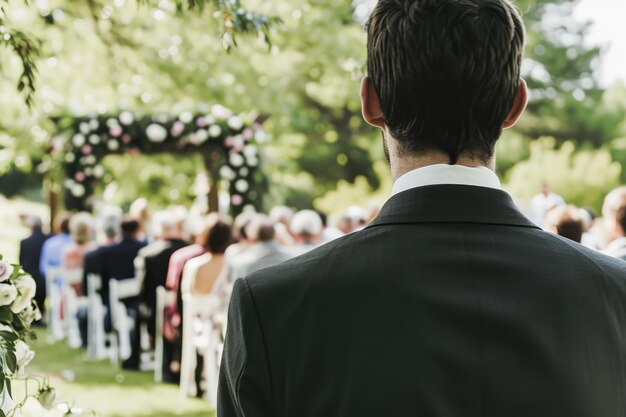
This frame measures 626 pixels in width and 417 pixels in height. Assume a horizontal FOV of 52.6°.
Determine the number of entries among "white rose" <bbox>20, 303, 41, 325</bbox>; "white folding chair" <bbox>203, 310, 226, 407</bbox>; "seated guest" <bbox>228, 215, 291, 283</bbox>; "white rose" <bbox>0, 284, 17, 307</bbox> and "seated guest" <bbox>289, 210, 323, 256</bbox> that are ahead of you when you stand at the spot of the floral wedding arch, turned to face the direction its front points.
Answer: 5

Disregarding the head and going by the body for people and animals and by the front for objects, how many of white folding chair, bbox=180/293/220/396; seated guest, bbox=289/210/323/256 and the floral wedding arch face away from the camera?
2

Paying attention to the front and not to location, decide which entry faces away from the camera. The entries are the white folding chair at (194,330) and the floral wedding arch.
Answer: the white folding chair

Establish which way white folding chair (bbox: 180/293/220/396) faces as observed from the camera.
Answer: facing away from the viewer

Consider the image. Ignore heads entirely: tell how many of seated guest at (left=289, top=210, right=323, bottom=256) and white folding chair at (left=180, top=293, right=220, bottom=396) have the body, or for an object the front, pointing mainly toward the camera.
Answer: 0

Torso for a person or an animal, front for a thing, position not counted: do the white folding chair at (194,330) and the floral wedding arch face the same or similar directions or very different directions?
very different directions

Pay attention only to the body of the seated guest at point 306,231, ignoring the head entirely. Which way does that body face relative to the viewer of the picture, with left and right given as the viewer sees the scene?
facing away from the viewer

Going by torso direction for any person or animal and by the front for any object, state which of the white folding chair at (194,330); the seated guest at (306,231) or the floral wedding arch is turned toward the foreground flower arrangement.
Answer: the floral wedding arch

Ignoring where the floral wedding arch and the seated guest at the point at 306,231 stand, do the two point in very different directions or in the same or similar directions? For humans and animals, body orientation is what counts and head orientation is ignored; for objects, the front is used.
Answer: very different directions

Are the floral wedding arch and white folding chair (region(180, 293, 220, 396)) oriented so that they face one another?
yes

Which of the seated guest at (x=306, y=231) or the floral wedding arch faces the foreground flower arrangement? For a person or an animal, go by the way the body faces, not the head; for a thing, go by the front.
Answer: the floral wedding arch
